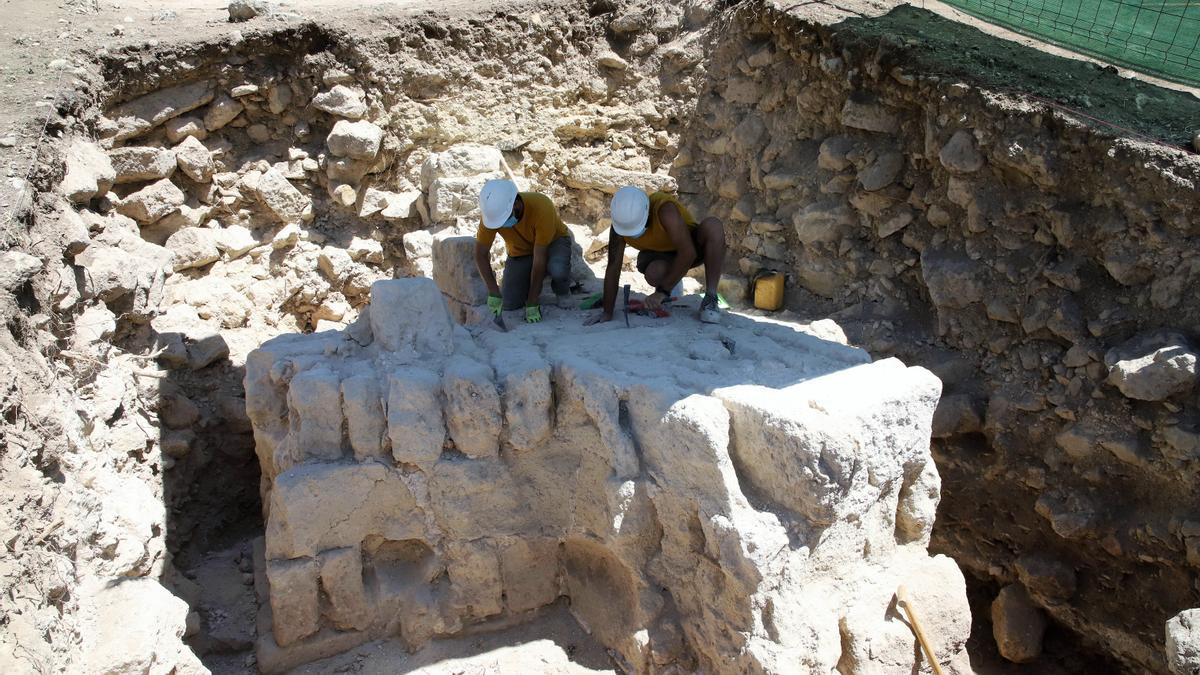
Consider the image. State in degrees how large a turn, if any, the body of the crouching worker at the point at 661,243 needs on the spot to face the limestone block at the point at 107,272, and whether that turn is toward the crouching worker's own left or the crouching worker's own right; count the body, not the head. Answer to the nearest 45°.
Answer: approximately 45° to the crouching worker's own right

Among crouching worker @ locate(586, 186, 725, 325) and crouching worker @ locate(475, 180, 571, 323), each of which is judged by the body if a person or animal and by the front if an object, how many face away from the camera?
0

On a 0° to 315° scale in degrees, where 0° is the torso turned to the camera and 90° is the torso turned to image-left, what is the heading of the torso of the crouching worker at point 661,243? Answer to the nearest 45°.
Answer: approximately 45°

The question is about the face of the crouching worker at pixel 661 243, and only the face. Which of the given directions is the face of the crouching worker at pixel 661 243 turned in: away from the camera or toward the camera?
toward the camera

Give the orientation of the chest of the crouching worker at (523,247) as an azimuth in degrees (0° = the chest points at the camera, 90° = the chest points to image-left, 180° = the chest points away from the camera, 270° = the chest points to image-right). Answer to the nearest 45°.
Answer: approximately 45°

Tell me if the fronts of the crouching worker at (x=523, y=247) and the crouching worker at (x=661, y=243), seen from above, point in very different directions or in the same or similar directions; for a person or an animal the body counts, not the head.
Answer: same or similar directions

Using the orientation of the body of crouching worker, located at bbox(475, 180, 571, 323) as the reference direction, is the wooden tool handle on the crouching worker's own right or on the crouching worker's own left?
on the crouching worker's own left

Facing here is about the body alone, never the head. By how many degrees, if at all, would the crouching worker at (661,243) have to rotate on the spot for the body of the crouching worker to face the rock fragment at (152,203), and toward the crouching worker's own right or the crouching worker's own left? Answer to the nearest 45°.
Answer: approximately 45° to the crouching worker's own right

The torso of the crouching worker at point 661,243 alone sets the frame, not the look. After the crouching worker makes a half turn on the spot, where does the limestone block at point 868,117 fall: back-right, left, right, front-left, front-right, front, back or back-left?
front

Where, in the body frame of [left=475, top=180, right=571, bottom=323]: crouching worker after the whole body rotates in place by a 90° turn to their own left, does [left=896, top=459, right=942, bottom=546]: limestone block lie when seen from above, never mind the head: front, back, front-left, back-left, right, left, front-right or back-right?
front

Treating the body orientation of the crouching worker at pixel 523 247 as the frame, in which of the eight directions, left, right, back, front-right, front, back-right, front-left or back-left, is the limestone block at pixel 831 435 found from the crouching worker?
left

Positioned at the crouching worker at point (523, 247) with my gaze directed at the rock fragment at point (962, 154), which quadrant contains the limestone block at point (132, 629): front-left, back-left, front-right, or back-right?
back-right

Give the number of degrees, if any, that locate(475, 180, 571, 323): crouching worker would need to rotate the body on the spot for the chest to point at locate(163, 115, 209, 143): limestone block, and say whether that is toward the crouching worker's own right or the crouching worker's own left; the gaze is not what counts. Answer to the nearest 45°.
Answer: approximately 90° to the crouching worker's own right

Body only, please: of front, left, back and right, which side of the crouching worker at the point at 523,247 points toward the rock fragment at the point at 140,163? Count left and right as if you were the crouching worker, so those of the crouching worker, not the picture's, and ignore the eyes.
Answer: right
